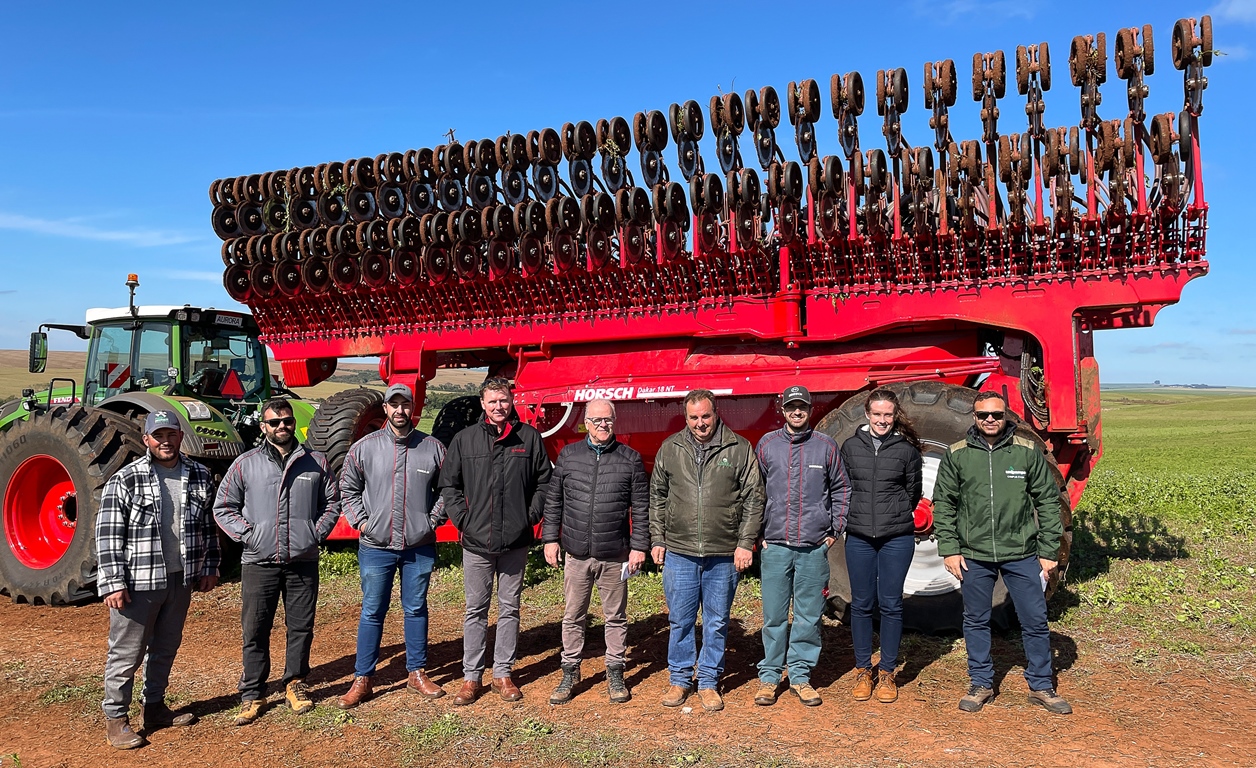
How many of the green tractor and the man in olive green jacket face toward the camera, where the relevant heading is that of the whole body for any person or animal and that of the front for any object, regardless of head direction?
1

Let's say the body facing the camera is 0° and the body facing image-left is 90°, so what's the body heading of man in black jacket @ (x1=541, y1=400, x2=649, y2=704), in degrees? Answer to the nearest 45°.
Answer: approximately 0°

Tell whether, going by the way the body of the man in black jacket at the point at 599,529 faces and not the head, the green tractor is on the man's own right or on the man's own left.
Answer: on the man's own right

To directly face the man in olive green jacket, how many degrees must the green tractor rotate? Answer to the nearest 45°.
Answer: approximately 180°

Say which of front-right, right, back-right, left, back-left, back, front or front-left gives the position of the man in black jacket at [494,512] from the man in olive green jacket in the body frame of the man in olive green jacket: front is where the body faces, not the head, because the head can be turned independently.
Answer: right

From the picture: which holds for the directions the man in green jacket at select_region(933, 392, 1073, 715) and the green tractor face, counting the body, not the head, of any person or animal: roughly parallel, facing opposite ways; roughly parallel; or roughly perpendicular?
roughly perpendicular

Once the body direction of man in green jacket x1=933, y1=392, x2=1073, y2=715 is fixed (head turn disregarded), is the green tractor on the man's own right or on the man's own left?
on the man's own right
